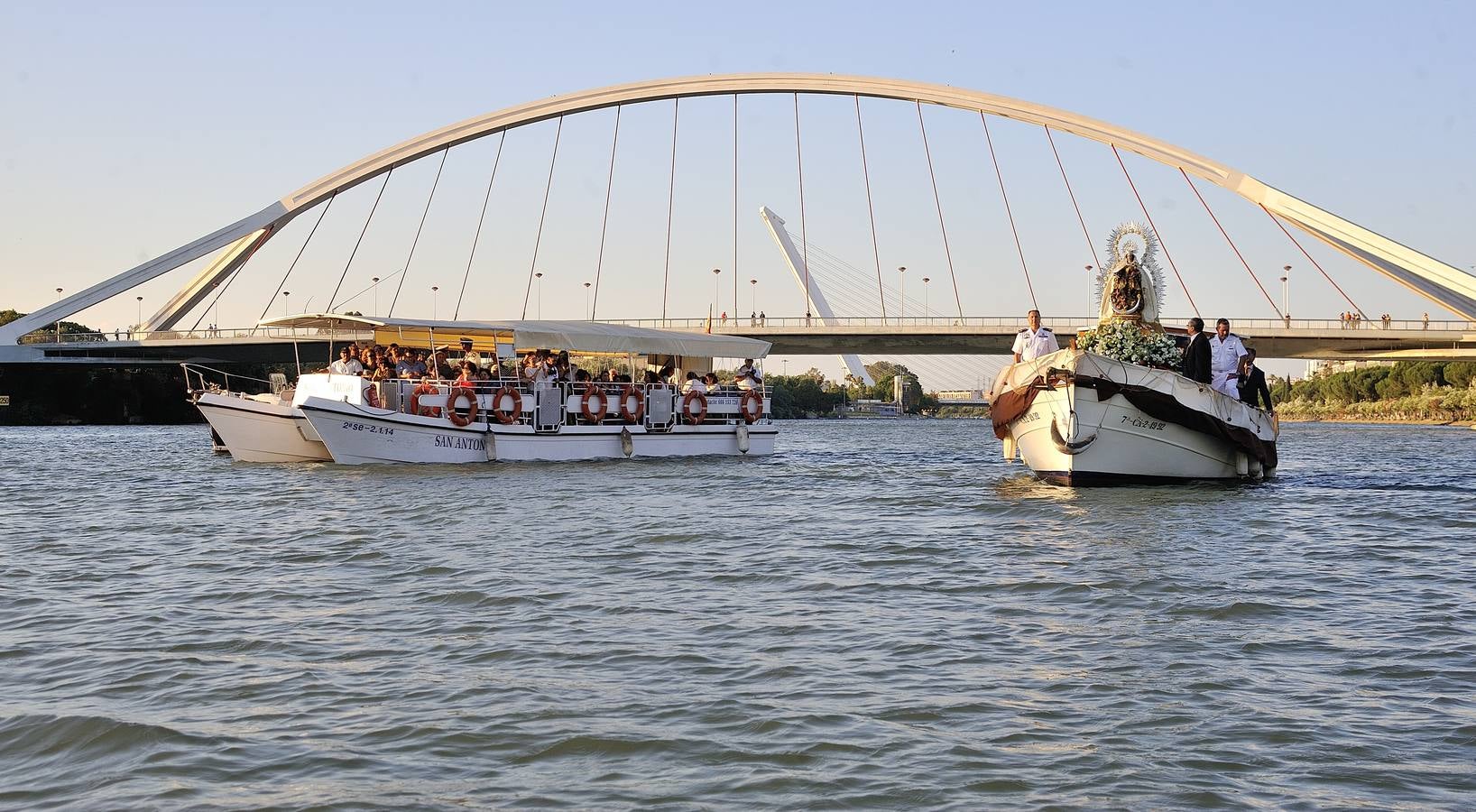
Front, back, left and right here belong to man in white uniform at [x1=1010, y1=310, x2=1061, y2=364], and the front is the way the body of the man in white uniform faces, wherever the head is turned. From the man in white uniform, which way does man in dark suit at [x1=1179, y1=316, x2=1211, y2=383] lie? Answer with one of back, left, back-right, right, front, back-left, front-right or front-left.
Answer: front-left

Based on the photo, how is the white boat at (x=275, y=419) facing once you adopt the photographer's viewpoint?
facing the viewer and to the left of the viewer

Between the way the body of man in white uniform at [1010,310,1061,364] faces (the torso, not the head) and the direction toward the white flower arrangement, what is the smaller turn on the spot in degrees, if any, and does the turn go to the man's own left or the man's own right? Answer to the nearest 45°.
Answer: approximately 45° to the man's own left

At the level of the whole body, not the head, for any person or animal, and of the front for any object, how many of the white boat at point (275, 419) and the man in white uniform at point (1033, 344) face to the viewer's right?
0

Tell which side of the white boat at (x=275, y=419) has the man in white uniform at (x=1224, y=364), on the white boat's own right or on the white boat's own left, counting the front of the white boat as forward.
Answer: on the white boat's own left

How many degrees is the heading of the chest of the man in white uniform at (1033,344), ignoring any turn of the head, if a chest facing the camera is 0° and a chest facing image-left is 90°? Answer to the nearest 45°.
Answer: approximately 0°

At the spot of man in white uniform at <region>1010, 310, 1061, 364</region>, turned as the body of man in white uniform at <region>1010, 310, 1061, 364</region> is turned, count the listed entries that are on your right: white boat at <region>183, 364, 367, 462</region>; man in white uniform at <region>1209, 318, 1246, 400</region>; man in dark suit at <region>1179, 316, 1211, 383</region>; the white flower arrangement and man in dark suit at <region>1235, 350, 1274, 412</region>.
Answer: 1
